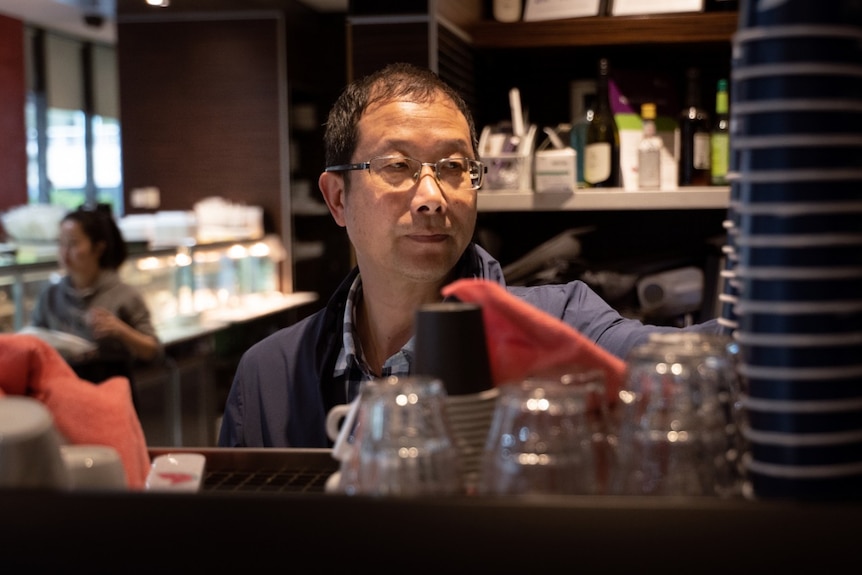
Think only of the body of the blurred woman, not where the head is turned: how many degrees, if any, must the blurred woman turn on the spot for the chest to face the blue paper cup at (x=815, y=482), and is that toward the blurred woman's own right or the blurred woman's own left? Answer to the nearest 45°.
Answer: approximately 45° to the blurred woman's own left

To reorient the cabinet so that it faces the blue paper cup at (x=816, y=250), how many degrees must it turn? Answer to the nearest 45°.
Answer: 0° — it already faces it

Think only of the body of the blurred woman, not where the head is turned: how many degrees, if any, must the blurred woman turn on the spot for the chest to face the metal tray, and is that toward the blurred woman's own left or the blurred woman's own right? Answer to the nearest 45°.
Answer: approximately 45° to the blurred woman's own left

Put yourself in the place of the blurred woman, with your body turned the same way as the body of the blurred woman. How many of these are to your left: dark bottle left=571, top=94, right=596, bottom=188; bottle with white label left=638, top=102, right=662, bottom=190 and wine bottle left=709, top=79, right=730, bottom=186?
3

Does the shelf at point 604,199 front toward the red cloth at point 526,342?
yes

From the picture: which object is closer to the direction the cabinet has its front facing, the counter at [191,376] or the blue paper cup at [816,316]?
the blue paper cup

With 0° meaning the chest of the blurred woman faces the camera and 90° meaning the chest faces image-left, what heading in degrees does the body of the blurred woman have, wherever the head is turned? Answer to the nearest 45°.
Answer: approximately 45°

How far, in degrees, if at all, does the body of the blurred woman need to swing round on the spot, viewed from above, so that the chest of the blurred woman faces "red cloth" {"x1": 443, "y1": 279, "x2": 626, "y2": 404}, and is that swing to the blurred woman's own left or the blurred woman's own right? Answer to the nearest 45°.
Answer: approximately 45° to the blurred woman's own left

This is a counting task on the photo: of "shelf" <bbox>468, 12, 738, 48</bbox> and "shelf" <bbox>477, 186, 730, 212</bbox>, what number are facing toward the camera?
2
